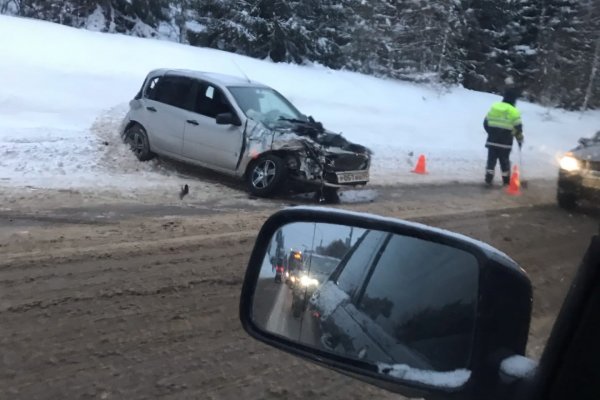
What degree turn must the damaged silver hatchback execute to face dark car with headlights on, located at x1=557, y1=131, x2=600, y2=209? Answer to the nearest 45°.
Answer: approximately 45° to its left

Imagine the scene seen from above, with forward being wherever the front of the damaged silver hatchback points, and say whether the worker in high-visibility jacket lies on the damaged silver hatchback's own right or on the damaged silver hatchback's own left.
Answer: on the damaged silver hatchback's own left

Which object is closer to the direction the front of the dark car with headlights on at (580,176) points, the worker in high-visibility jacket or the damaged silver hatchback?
the damaged silver hatchback

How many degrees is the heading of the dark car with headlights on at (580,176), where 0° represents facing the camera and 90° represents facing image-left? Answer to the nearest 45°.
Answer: approximately 45°

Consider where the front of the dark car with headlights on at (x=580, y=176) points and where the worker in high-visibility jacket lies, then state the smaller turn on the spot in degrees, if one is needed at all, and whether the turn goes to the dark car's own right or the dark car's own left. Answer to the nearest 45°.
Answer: approximately 90° to the dark car's own right

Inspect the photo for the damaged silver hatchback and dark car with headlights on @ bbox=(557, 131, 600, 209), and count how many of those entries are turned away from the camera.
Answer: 0

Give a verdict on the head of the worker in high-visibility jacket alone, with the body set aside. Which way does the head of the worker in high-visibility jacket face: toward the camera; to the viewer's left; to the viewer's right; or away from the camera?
away from the camera

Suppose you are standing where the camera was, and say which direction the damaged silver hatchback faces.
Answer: facing the viewer and to the right of the viewer
